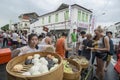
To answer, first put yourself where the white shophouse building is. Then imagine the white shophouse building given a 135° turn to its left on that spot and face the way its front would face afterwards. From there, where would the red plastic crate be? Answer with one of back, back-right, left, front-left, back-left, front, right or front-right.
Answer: back
